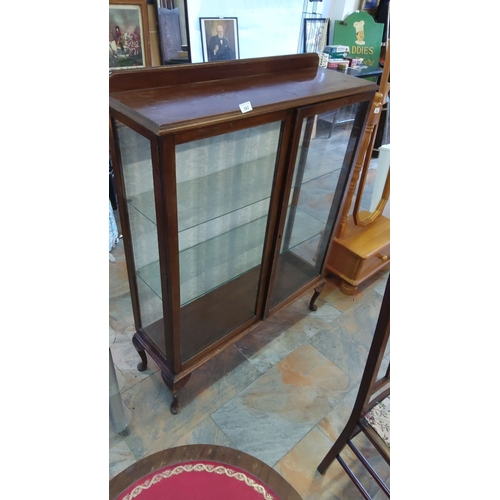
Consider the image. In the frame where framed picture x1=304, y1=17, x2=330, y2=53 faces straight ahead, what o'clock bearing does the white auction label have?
The white auction label is roughly at 12 o'clock from the framed picture.

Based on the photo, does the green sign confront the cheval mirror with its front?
yes

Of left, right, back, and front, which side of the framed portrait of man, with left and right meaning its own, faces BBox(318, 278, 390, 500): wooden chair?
front

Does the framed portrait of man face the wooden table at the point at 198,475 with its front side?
yes

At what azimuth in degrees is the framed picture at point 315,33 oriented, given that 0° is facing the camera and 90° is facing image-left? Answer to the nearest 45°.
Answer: approximately 0°

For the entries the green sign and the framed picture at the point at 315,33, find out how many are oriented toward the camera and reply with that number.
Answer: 2

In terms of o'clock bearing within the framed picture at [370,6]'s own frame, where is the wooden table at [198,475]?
The wooden table is roughly at 12 o'clock from the framed picture.

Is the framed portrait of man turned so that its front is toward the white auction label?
yes

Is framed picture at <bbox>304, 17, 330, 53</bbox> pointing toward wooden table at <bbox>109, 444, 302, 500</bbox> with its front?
yes
